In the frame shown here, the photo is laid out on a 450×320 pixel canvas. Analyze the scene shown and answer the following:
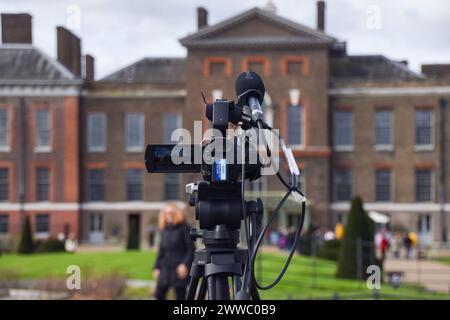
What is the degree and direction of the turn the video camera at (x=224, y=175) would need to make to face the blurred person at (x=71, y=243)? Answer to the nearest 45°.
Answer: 0° — it already faces them

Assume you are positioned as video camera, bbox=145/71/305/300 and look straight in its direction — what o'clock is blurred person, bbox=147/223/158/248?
The blurred person is roughly at 12 o'clock from the video camera.

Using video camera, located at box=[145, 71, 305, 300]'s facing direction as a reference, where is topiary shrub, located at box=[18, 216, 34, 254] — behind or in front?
in front

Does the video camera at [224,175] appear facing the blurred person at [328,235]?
yes

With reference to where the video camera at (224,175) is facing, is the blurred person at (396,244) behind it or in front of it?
in front

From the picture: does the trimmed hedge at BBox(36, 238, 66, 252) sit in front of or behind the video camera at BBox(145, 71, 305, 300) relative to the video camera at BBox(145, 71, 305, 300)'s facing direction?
in front

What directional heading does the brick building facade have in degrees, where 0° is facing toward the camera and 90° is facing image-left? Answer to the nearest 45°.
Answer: approximately 0°

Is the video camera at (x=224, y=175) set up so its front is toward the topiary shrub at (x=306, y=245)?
yes

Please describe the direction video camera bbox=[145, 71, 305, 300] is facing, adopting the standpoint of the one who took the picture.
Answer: facing away from the viewer

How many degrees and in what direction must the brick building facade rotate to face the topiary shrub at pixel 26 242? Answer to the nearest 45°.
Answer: approximately 45° to its right
